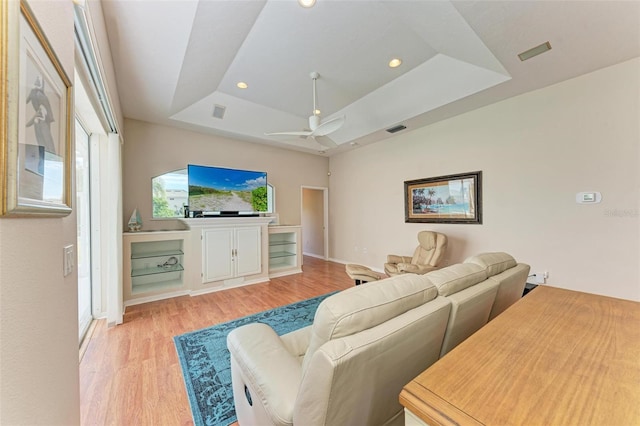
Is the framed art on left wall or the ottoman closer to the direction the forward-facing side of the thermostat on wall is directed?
the framed art on left wall

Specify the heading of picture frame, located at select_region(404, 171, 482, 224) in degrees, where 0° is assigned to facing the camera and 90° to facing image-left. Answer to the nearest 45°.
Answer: approximately 45°

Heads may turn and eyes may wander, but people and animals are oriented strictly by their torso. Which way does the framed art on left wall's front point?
to the viewer's right

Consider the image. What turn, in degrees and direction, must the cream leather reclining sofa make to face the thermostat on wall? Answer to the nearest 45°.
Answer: approximately 90° to its right

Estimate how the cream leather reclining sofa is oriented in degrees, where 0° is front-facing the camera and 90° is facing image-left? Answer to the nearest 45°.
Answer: approximately 135°

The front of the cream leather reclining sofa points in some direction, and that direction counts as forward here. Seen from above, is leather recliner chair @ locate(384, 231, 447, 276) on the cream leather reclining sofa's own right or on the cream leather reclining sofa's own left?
on the cream leather reclining sofa's own right

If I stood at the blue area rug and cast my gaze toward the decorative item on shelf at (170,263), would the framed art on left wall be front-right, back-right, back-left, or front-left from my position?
back-left

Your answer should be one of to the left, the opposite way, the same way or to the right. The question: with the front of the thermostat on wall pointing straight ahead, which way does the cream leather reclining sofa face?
to the right

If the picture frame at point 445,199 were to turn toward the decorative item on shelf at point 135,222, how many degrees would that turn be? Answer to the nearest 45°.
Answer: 0° — it already faces it

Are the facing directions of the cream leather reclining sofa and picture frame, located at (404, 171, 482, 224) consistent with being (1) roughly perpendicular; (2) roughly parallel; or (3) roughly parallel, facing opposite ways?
roughly perpendicular

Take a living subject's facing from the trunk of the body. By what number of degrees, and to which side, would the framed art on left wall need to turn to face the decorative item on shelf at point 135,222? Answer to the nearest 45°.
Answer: approximately 90° to its left
